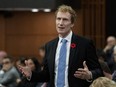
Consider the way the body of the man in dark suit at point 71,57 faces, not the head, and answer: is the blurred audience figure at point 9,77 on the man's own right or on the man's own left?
on the man's own right

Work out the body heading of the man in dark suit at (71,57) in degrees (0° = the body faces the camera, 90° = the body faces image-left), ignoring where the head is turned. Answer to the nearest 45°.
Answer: approximately 45°
